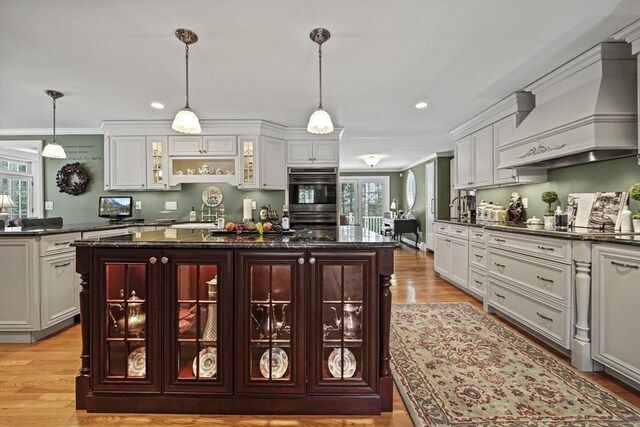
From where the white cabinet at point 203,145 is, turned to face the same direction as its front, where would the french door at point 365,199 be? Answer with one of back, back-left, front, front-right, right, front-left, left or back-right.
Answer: back-left

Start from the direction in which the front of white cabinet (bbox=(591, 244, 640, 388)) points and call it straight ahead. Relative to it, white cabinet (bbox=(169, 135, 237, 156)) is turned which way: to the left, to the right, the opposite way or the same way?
to the left

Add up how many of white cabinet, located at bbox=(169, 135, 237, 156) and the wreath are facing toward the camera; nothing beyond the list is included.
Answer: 2

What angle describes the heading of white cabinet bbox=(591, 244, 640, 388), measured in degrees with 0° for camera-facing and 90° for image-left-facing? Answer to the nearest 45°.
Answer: approximately 45°

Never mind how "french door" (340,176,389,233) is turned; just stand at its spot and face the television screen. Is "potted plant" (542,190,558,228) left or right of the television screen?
left

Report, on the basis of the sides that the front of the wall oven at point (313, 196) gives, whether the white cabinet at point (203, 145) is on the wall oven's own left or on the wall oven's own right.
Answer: on the wall oven's own right

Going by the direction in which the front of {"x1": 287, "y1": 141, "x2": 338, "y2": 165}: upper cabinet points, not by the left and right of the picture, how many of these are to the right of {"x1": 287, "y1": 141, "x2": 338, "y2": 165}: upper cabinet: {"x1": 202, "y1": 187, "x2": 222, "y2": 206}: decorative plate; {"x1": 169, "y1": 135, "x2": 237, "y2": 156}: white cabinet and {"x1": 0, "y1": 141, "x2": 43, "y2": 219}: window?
3

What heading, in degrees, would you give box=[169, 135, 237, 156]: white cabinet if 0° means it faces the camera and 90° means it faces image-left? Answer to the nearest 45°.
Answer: approximately 0°

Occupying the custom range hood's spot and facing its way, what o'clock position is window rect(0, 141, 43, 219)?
The window is roughly at 1 o'clock from the custom range hood.

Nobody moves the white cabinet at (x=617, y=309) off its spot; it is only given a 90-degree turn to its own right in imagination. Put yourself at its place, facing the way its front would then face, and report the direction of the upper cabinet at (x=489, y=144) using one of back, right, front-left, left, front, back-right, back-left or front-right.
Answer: front

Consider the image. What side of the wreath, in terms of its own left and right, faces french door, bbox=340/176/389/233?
left

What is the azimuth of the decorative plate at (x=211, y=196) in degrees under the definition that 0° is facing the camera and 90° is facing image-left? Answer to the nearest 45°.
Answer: approximately 0°

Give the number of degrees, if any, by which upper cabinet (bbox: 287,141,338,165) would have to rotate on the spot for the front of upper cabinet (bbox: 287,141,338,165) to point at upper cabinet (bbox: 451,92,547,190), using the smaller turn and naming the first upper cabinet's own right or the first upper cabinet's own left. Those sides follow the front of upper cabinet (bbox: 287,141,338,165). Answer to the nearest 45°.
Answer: approximately 45° to the first upper cabinet's own left

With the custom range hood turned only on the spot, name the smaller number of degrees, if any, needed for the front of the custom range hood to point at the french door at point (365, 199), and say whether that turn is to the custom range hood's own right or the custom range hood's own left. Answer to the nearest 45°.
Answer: approximately 90° to the custom range hood's own right

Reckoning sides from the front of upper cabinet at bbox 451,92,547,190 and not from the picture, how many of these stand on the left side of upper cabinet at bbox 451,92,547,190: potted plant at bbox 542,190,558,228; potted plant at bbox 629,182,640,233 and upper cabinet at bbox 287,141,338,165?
2

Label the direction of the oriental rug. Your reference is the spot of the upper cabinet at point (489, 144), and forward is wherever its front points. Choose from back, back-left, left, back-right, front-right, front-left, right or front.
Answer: front-left
